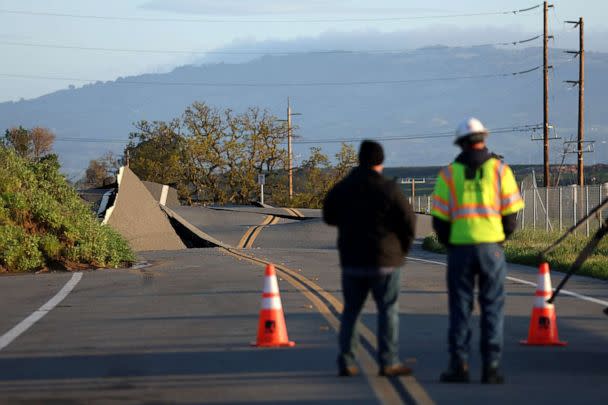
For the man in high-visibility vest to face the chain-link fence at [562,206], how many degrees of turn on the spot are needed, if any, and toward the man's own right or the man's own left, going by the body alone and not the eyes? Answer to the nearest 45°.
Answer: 0° — they already face it

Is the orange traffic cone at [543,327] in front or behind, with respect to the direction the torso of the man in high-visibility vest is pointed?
in front

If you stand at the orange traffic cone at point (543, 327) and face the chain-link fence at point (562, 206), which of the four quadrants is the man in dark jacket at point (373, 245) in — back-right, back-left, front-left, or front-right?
back-left

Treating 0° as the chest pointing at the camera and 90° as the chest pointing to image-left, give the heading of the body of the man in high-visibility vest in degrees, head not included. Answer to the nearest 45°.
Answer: approximately 180°

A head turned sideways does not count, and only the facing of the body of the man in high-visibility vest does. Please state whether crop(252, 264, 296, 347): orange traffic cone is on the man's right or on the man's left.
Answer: on the man's left

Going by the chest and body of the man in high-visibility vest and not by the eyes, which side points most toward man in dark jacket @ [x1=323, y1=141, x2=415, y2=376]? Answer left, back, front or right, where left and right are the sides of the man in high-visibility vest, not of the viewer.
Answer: left
